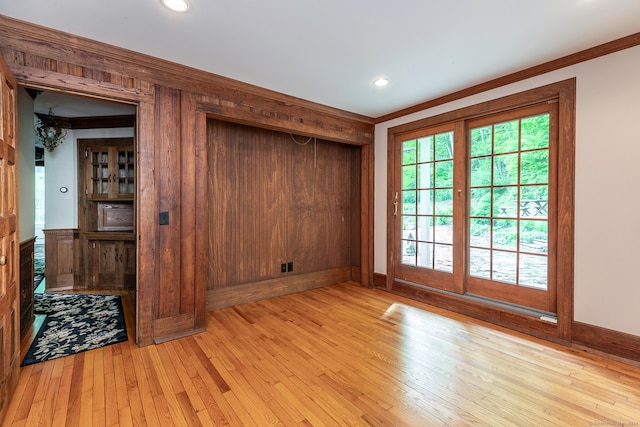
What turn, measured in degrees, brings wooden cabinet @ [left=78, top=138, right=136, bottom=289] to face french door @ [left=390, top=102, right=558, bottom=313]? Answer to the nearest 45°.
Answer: approximately 45° to its left

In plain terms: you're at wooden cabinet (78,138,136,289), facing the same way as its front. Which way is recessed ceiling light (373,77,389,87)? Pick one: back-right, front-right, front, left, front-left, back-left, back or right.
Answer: front-left

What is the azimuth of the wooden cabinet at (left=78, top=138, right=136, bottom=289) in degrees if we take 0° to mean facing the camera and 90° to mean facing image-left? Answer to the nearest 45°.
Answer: approximately 0°

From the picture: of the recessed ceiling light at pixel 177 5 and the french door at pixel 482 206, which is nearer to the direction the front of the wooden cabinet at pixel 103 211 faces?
the recessed ceiling light

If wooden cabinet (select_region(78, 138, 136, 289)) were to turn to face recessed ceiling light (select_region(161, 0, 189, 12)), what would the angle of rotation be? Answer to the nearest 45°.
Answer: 0° — it already faces it

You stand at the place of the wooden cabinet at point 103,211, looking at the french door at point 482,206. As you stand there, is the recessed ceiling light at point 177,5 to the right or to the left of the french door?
right
